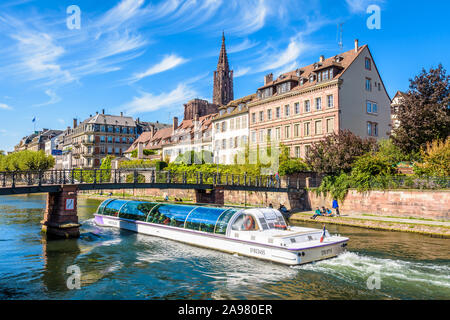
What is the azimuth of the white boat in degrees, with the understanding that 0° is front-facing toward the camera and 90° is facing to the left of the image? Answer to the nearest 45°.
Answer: approximately 135°

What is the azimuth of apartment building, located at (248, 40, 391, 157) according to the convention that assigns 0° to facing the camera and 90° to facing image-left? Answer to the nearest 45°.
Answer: approximately 45°
